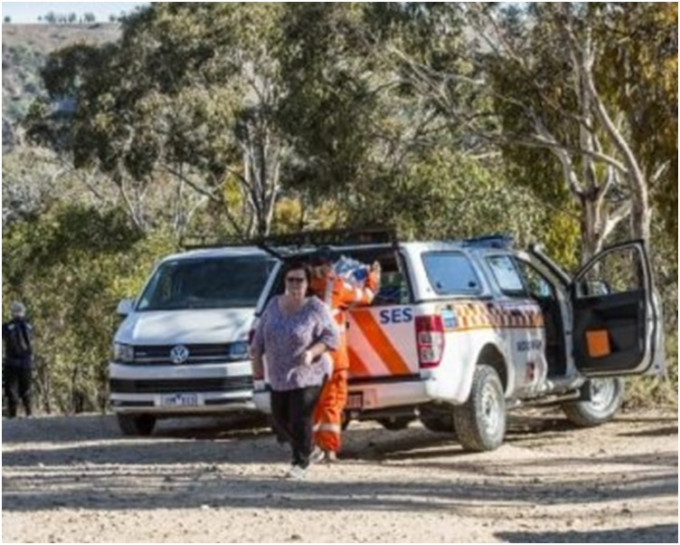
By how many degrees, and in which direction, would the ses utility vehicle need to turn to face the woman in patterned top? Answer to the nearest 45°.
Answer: approximately 180°

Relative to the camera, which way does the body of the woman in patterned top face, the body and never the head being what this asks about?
toward the camera

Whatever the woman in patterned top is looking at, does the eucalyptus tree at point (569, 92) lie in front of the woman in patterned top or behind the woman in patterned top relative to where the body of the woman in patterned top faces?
behind

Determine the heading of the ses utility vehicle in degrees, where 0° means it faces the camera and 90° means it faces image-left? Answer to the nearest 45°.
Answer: approximately 225°

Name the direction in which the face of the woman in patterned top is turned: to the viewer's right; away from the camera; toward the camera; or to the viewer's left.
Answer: toward the camera

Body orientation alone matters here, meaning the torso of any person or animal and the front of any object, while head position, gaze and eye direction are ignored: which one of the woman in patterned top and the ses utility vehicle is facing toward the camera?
the woman in patterned top

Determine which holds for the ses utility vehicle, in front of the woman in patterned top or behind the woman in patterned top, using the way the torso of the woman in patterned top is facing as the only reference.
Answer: behind

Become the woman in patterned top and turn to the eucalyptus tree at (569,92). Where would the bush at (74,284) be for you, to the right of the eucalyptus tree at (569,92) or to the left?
left

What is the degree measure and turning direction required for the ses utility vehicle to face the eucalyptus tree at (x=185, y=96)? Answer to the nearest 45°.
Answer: approximately 45° to its left

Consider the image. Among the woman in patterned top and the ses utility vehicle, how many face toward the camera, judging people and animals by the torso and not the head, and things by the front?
1
